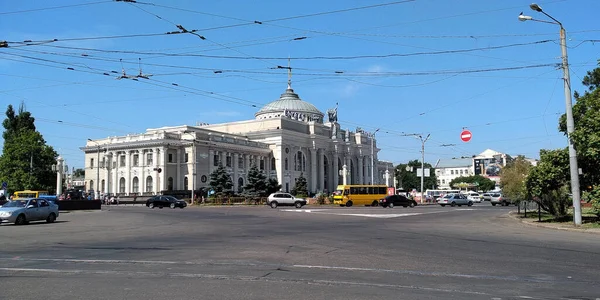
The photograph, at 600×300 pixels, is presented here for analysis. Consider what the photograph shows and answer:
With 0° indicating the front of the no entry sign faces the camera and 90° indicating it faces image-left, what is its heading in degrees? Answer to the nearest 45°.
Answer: approximately 0°

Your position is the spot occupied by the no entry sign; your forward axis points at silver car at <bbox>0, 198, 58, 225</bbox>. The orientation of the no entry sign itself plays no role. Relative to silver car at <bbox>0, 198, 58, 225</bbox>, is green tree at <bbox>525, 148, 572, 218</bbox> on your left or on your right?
left

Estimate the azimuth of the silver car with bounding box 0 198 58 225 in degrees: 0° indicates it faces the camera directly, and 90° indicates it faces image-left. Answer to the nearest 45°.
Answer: approximately 45°

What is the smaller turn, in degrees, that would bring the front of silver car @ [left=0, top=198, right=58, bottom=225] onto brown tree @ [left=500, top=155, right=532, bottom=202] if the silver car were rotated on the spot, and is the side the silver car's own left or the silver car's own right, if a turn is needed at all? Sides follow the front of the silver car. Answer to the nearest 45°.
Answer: approximately 135° to the silver car's own left

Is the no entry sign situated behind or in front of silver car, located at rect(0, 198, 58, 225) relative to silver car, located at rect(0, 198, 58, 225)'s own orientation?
behind

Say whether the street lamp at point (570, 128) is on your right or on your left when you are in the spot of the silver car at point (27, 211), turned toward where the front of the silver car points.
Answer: on your left

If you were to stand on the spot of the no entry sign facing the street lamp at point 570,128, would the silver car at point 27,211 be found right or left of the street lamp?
right
